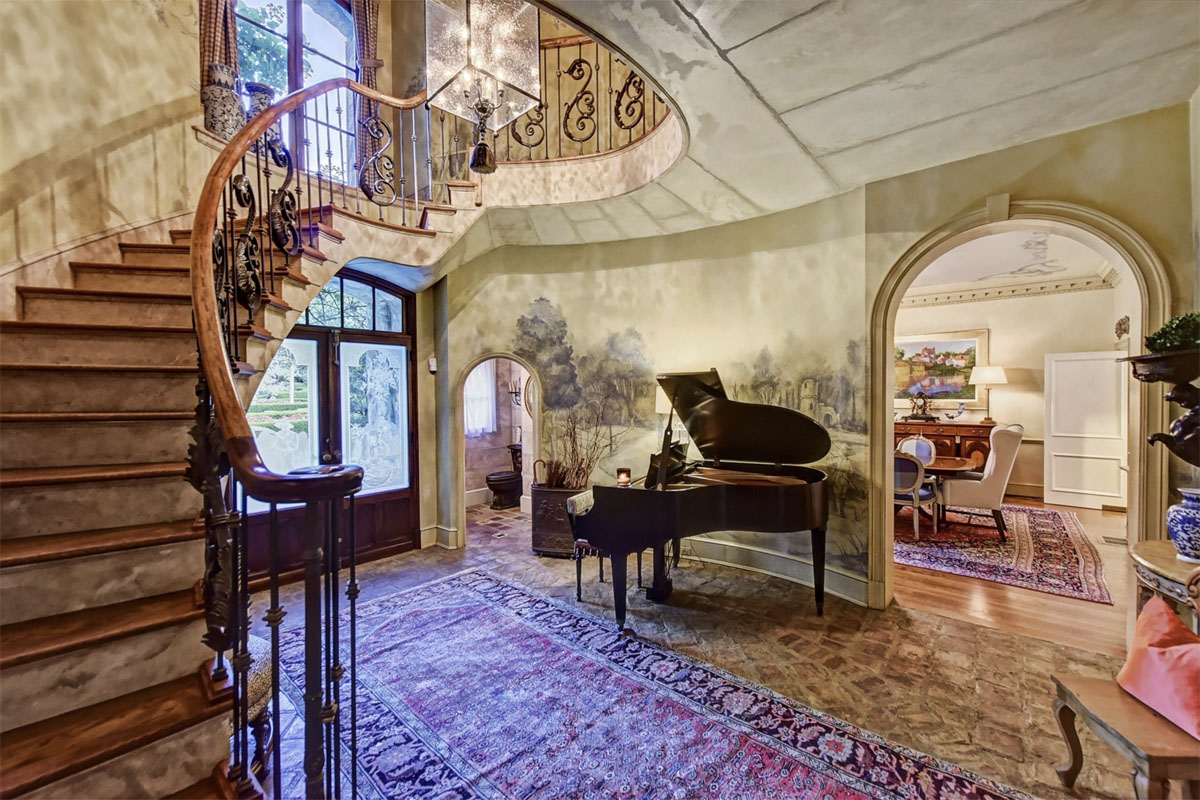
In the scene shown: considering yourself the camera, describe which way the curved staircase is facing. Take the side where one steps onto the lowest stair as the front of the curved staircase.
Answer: facing the viewer and to the right of the viewer

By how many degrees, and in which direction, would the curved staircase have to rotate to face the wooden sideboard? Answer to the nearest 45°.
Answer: approximately 45° to its left

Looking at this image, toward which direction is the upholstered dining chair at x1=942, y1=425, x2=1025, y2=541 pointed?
to the viewer's left

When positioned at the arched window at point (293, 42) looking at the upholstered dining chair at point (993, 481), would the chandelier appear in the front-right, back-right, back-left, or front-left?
front-right

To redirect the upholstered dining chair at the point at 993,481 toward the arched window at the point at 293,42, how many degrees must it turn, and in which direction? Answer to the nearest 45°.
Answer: approximately 45° to its left

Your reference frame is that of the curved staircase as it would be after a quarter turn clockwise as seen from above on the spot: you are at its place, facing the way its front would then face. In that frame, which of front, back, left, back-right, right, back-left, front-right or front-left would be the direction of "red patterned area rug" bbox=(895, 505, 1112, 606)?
back-left

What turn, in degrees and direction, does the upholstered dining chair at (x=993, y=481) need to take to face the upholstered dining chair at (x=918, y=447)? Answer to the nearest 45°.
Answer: approximately 45° to its right

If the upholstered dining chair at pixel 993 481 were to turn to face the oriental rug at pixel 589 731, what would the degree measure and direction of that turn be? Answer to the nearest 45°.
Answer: approximately 90° to its left

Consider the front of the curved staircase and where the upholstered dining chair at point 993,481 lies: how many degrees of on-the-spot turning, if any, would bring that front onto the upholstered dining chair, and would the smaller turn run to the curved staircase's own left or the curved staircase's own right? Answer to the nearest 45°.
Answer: approximately 45° to the curved staircase's own left

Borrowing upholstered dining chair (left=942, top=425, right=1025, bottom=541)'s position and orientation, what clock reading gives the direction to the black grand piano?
The black grand piano is roughly at 10 o'clock from the upholstered dining chair.

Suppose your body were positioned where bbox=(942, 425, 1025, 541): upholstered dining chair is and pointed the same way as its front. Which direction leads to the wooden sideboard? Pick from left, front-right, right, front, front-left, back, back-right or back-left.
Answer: right

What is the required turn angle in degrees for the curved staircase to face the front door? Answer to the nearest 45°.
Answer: approximately 90° to its left

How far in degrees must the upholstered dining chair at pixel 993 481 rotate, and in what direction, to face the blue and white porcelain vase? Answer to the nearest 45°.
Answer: approximately 90° to its left

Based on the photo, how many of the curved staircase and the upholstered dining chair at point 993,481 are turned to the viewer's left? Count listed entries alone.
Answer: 1

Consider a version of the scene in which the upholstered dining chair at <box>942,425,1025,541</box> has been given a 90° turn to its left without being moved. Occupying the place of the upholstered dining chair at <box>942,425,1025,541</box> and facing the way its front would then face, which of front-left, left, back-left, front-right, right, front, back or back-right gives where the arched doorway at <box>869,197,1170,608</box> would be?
front

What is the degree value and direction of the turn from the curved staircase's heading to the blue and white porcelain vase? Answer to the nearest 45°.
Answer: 0° — it already faces it

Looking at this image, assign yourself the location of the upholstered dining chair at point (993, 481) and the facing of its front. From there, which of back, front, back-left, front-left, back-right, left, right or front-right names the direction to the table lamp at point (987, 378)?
right

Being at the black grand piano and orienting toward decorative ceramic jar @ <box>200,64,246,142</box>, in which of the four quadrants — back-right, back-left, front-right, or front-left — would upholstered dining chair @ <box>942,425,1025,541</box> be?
back-right

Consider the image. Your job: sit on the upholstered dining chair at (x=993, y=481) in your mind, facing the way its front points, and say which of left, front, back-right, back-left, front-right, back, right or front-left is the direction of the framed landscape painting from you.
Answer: right
